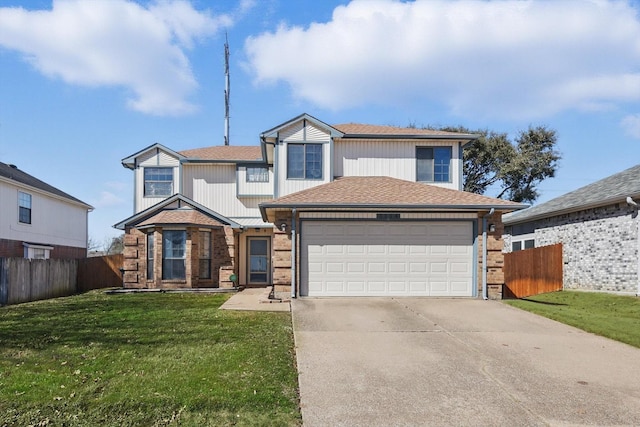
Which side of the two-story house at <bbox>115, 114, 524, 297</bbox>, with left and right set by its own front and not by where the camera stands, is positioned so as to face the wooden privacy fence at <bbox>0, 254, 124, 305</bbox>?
right

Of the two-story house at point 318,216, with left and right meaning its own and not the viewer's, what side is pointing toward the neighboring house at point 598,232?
left

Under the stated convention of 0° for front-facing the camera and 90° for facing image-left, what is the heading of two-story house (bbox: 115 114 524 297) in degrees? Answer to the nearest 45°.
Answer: approximately 0°

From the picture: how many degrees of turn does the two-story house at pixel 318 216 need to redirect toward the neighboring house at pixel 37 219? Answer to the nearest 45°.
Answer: approximately 135° to its right

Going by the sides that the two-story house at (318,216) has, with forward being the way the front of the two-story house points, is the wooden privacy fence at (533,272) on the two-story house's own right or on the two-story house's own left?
on the two-story house's own left

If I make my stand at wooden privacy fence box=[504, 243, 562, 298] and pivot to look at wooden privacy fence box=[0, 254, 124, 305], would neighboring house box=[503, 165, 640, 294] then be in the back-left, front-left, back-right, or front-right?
back-right

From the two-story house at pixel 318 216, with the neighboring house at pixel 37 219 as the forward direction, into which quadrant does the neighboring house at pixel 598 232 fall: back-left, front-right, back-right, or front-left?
back-right

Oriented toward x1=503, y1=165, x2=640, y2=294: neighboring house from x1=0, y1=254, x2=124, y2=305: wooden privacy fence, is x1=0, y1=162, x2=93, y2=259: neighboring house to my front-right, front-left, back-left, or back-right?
back-left
